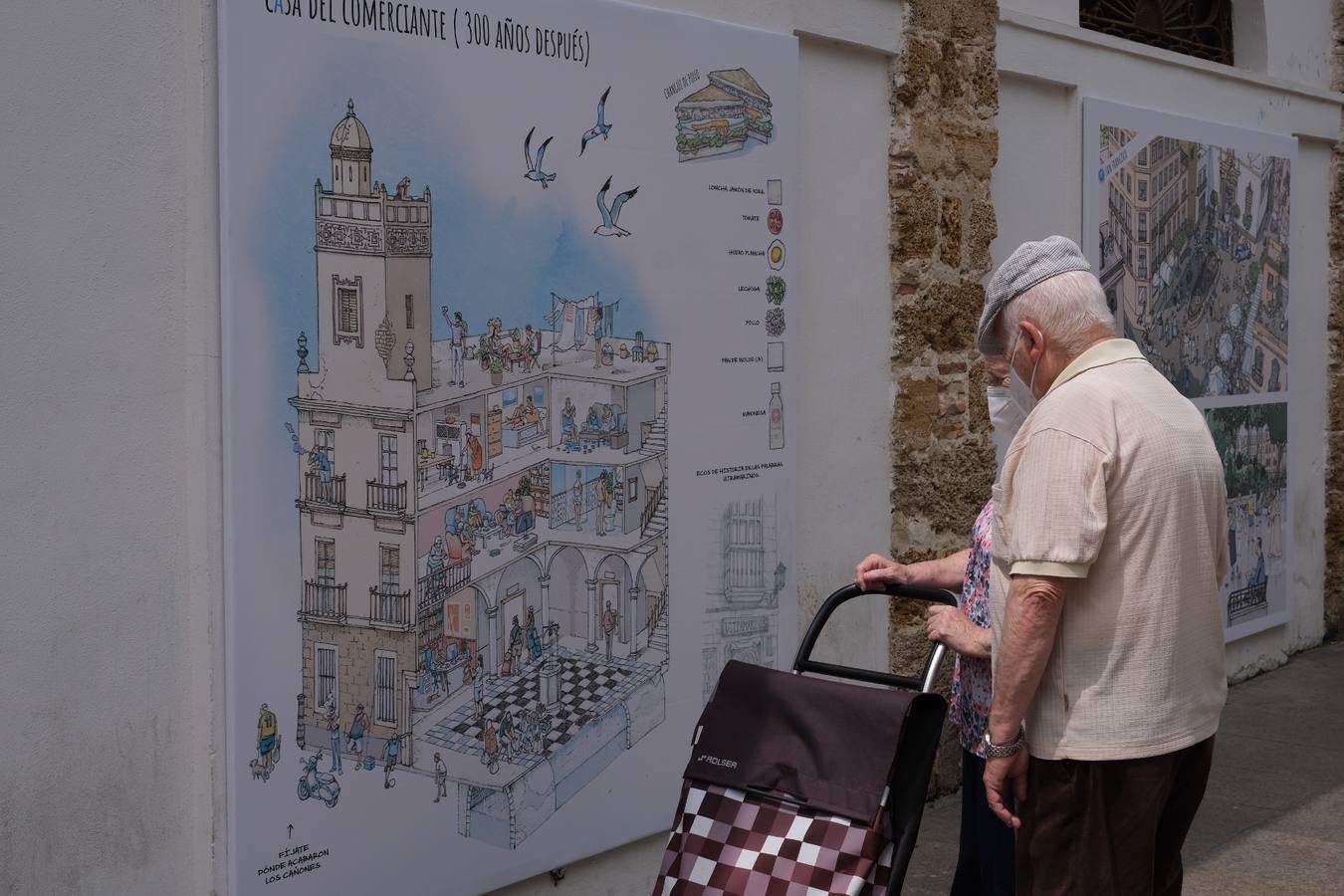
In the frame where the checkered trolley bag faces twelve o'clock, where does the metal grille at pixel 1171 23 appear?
The metal grille is roughly at 5 o'clock from the checkered trolley bag.

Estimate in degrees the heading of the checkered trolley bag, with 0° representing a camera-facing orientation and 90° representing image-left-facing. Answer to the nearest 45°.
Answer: approximately 45°

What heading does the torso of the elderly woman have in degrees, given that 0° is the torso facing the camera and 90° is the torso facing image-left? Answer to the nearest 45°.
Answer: approximately 90°

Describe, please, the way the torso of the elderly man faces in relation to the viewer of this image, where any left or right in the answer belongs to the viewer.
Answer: facing away from the viewer and to the left of the viewer
